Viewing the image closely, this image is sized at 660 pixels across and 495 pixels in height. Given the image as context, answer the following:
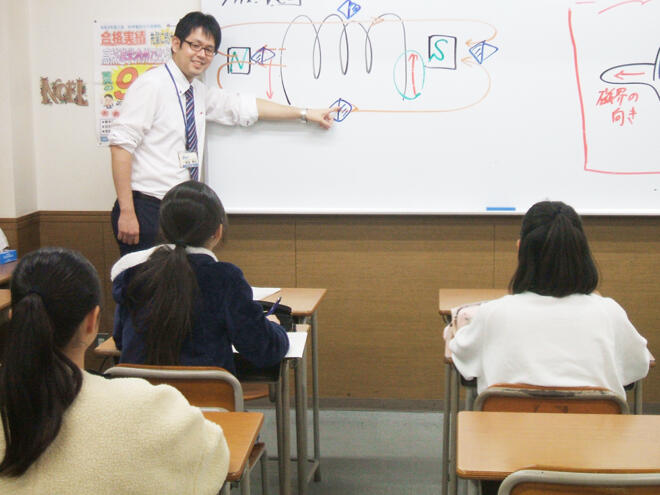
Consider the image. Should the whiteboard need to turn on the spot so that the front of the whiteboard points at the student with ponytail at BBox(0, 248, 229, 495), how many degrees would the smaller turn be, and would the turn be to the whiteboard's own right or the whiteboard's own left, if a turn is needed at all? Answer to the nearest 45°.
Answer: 0° — it already faces them

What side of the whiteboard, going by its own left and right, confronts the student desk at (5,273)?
right

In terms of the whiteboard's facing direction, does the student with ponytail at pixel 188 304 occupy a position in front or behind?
in front

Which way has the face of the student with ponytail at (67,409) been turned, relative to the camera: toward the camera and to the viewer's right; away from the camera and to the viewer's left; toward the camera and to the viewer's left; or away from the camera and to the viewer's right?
away from the camera and to the viewer's right

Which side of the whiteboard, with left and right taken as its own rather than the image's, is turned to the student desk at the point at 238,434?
front

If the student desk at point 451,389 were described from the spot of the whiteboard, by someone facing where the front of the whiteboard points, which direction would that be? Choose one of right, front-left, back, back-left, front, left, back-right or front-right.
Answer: front

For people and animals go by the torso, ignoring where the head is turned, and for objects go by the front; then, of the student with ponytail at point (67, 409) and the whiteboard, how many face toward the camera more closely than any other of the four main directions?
1

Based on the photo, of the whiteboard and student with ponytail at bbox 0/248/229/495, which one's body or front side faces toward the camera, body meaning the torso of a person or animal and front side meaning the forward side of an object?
the whiteboard

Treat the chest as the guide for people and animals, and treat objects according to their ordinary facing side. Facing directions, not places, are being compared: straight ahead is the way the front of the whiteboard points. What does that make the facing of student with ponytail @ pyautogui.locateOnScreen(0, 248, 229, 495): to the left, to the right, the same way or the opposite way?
the opposite way

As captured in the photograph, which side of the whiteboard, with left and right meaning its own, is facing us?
front

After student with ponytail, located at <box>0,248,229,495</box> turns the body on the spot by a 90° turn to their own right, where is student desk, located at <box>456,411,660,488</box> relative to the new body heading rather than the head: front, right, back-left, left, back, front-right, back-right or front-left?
front-left

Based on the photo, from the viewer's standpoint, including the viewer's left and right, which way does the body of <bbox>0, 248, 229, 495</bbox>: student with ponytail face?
facing away from the viewer and to the right of the viewer

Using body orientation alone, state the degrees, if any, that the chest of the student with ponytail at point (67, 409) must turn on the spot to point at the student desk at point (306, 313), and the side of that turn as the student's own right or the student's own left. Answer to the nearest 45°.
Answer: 0° — they already face it

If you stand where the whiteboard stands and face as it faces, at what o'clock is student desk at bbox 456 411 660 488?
The student desk is roughly at 12 o'clock from the whiteboard.

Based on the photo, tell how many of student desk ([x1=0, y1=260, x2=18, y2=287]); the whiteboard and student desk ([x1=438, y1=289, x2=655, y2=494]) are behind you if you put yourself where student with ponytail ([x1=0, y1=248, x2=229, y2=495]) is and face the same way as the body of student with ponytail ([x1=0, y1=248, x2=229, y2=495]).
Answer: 0
